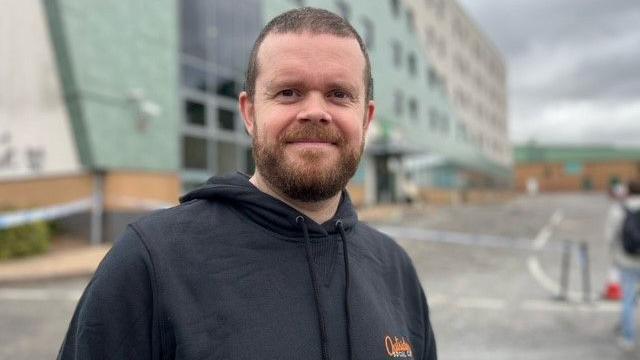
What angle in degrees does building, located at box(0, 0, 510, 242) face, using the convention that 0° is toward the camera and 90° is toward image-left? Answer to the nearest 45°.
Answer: approximately 315°

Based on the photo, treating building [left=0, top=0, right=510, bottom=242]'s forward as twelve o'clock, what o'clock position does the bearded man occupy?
The bearded man is roughly at 1 o'clock from the building.

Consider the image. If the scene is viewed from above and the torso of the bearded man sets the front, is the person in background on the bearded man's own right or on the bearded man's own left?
on the bearded man's own left

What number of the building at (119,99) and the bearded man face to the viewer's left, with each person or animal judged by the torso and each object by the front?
0

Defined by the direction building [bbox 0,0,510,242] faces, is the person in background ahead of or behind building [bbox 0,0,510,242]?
ahead

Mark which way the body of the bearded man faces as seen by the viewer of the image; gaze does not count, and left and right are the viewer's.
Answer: facing the viewer and to the right of the viewer
